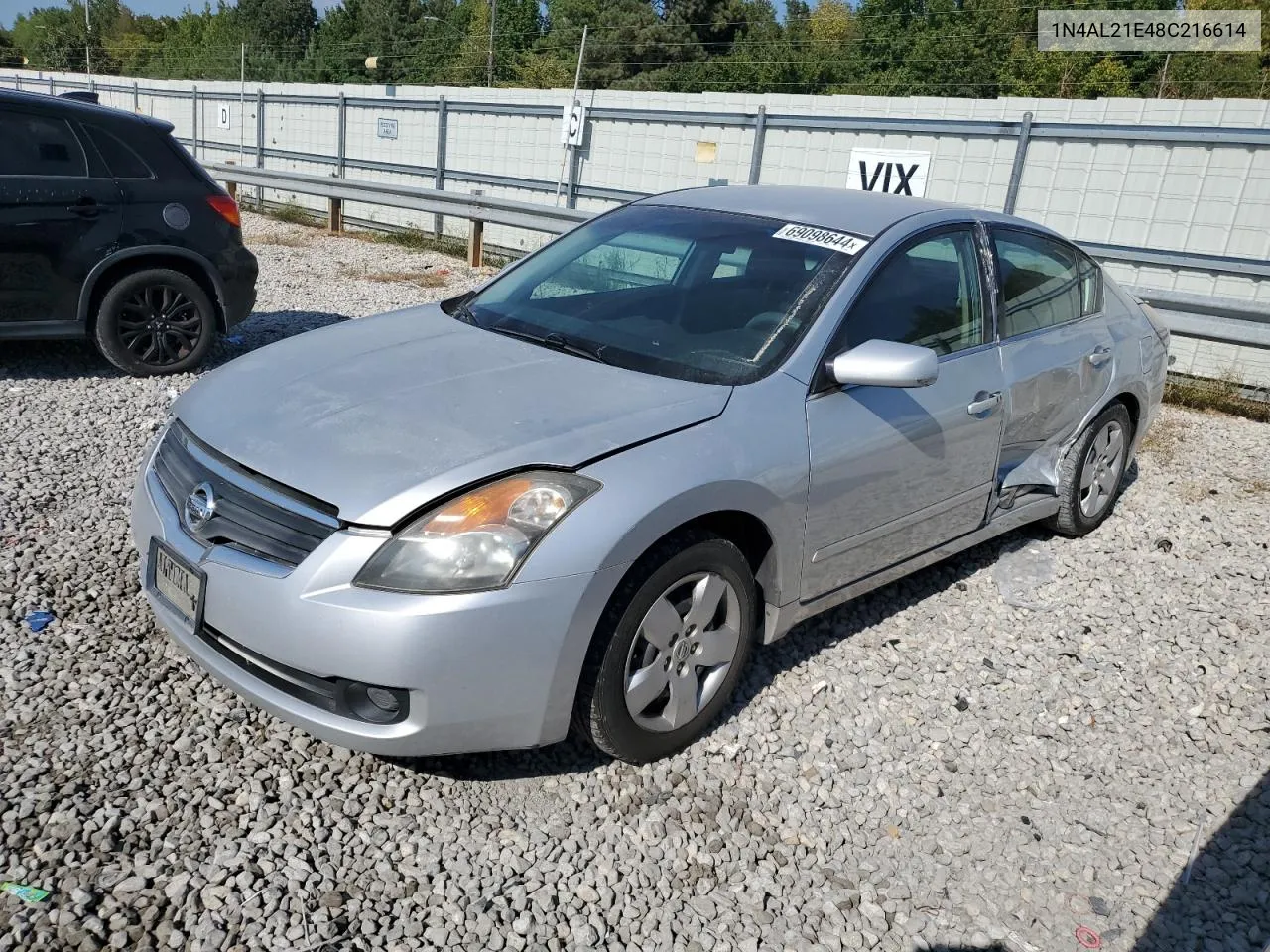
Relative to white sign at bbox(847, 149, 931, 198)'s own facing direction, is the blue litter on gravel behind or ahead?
ahead

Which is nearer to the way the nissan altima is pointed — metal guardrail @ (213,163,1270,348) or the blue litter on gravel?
the blue litter on gravel

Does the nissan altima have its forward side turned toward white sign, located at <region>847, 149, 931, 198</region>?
no

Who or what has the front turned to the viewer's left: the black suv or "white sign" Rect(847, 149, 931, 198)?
the black suv

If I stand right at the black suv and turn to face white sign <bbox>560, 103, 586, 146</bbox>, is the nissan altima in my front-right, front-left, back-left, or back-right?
back-right

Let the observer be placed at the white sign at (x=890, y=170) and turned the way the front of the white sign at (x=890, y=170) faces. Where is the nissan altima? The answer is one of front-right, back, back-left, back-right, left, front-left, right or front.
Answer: front

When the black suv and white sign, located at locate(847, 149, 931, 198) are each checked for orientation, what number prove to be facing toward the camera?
1

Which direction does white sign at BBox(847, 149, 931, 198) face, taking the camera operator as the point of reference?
facing the viewer

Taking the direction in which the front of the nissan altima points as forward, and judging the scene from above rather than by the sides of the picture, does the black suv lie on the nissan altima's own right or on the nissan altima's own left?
on the nissan altima's own right

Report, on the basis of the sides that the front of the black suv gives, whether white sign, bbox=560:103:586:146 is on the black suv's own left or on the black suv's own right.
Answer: on the black suv's own right

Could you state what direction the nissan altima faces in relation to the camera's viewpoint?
facing the viewer and to the left of the viewer

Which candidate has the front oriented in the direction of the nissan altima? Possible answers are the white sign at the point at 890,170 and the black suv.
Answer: the white sign

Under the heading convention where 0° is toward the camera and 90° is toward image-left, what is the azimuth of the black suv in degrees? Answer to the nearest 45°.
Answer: approximately 90°

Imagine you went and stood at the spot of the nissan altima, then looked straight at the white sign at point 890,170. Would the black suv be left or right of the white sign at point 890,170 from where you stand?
left

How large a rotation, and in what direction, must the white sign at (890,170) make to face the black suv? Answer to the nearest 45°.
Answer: approximately 45° to its right

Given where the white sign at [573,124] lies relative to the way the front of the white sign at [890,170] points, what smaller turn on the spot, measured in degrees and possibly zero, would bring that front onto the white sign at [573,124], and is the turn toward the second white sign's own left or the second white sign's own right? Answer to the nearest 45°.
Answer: approximately 135° to the second white sign's own right
